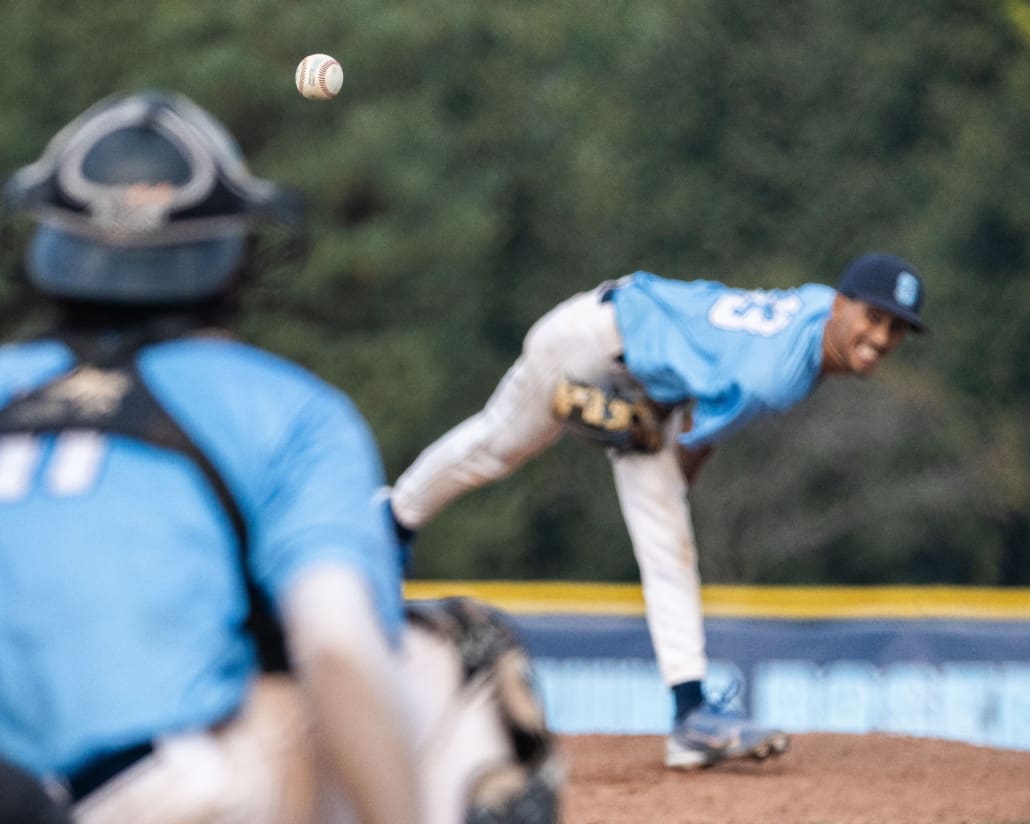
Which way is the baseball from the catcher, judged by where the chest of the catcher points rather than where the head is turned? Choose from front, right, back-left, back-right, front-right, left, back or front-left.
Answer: front

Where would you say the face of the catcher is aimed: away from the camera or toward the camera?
away from the camera

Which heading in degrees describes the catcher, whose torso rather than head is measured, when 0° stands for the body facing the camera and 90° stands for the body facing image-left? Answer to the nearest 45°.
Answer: approximately 180°

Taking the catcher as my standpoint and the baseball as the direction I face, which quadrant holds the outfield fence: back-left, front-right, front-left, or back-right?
front-right

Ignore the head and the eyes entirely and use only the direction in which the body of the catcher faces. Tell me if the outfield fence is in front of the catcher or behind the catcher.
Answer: in front
